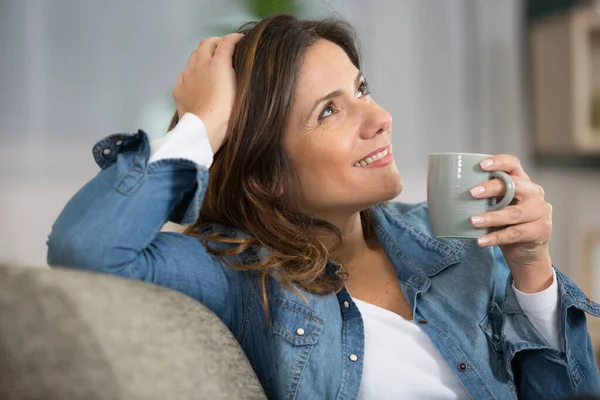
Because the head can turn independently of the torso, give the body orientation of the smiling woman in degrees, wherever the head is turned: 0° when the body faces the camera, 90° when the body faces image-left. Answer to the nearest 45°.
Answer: approximately 315°

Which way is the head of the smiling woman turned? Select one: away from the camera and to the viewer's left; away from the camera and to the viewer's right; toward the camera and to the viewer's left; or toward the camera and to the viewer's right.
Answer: toward the camera and to the viewer's right
